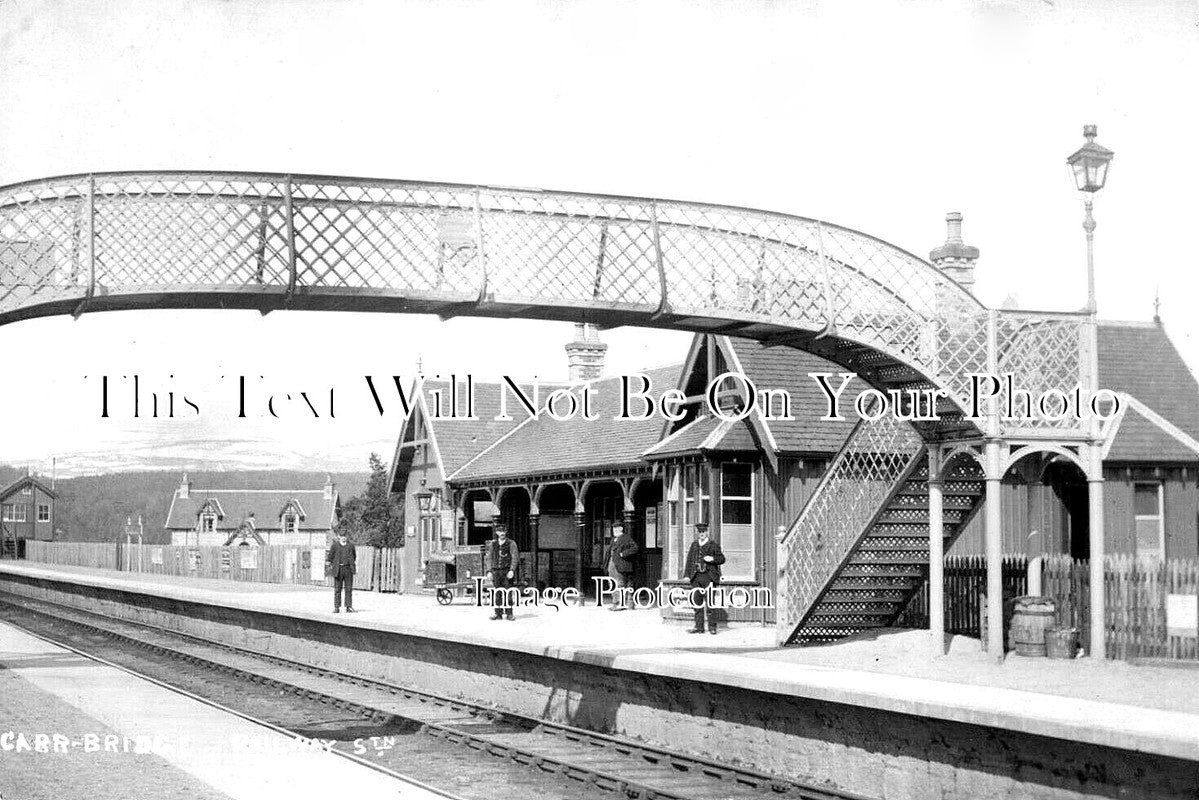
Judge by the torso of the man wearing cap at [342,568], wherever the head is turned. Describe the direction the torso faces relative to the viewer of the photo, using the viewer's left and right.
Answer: facing the viewer

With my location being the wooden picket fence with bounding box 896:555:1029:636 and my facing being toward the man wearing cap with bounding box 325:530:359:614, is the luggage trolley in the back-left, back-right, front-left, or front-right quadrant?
front-right

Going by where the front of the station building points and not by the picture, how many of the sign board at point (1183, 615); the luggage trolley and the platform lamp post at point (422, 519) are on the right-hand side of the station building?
2

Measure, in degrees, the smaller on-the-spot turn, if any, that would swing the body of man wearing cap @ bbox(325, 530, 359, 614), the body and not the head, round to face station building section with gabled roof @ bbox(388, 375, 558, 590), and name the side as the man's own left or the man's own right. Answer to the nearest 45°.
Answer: approximately 180°

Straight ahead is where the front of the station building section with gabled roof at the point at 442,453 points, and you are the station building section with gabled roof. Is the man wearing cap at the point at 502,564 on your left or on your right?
on your left

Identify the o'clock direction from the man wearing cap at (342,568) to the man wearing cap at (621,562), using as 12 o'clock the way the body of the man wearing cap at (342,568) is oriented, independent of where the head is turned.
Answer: the man wearing cap at (621,562) is roughly at 9 o'clock from the man wearing cap at (342,568).

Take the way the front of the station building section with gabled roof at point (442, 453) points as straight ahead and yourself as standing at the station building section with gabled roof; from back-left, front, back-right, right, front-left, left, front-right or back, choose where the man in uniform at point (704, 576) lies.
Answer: front-left

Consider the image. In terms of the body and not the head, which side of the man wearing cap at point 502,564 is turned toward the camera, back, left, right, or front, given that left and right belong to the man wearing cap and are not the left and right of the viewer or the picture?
front

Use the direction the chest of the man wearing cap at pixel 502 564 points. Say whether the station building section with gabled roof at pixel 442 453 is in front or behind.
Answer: behind

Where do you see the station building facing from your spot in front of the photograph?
facing the viewer and to the left of the viewer

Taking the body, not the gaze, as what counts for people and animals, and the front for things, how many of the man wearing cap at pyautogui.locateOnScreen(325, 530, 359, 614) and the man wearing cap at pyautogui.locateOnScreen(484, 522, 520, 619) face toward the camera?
2

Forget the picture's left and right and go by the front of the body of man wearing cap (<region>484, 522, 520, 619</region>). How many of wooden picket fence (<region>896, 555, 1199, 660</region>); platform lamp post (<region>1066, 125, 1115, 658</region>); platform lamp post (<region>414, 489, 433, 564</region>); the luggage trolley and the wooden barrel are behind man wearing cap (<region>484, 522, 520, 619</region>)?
2
